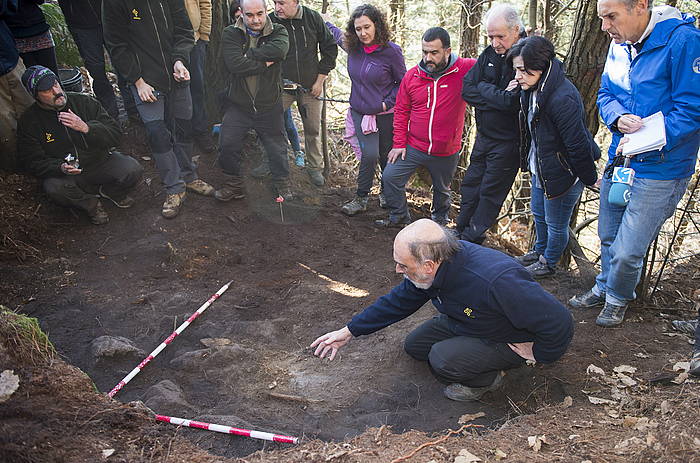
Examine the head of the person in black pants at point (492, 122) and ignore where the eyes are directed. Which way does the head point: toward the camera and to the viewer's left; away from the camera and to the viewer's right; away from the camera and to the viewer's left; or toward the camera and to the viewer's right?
toward the camera and to the viewer's left

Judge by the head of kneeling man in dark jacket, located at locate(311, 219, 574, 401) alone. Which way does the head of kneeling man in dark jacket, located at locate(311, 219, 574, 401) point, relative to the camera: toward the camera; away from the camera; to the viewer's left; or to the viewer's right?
to the viewer's left

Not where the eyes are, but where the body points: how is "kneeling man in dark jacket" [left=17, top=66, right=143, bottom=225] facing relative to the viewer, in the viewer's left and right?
facing the viewer and to the right of the viewer

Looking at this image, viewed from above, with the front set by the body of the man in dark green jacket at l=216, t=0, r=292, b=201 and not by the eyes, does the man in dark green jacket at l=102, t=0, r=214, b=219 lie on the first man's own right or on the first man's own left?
on the first man's own right

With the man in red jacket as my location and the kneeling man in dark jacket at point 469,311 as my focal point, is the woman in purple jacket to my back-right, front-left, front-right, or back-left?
back-right

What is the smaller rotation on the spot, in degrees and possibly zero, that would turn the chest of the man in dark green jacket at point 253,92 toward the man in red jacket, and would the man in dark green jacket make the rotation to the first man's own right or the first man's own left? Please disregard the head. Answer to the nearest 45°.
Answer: approximately 45° to the first man's own left

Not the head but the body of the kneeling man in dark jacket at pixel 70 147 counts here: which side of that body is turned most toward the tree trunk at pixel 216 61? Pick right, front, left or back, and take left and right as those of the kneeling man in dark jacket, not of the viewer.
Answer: left

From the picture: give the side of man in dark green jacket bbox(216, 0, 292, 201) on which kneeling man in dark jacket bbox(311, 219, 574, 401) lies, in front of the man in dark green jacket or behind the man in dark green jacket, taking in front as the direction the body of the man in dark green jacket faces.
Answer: in front

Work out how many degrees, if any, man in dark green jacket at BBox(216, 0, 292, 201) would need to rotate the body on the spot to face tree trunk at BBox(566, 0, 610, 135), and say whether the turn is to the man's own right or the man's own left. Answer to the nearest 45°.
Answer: approximately 45° to the man's own left

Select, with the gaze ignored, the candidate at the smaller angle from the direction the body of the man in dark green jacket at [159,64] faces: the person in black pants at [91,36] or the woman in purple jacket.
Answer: the woman in purple jacket

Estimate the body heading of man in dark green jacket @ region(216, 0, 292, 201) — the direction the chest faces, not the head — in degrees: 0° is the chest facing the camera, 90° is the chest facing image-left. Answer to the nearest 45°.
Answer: approximately 0°

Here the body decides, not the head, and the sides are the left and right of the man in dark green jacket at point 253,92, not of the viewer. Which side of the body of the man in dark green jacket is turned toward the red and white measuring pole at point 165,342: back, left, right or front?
front
